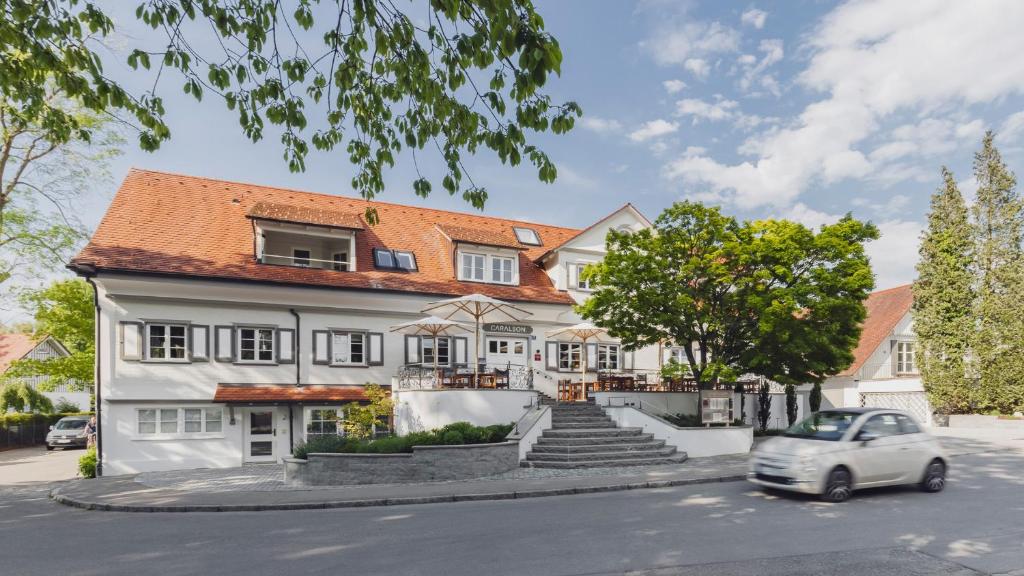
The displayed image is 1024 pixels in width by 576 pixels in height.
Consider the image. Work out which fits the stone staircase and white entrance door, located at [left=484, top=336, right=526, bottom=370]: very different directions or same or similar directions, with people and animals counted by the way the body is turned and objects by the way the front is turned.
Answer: same or similar directions

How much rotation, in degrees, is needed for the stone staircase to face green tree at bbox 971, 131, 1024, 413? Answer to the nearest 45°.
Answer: approximately 135° to its left

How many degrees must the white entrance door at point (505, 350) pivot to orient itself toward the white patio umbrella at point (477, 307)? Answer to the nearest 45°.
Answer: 0° — it already faces it

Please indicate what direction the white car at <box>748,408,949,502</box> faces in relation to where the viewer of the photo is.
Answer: facing the viewer and to the left of the viewer

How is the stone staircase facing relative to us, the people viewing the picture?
facing the viewer

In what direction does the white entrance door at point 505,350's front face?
toward the camera

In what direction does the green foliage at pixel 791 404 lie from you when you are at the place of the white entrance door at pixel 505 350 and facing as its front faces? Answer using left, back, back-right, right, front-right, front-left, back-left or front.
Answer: left

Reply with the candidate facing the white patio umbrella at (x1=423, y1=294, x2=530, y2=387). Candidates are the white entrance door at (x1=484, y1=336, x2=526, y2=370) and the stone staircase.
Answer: the white entrance door

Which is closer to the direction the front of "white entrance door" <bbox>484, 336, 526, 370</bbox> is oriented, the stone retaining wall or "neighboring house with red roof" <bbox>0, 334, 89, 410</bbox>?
the stone retaining wall
